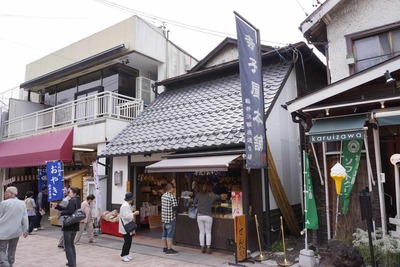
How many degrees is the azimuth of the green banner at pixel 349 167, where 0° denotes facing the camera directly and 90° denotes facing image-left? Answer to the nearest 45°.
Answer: approximately 0°

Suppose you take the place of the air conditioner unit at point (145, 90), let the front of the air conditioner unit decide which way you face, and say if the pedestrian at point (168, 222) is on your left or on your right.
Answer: on your left

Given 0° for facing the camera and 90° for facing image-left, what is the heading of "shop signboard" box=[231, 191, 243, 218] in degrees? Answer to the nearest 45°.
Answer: approximately 0°

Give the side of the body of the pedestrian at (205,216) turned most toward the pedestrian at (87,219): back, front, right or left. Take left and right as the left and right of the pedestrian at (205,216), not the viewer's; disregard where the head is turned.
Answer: left

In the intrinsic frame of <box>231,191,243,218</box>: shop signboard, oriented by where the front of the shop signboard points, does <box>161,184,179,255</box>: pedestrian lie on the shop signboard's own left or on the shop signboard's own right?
on the shop signboard's own right

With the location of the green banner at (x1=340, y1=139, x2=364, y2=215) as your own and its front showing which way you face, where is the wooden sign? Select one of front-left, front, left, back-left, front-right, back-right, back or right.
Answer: right

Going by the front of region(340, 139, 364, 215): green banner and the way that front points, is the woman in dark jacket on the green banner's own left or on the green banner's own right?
on the green banner's own right

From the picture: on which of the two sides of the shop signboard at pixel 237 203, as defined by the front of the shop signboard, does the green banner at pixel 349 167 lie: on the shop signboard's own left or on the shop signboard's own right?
on the shop signboard's own left

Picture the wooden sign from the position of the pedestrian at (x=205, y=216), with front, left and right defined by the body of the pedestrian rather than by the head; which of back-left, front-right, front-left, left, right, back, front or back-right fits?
back-right

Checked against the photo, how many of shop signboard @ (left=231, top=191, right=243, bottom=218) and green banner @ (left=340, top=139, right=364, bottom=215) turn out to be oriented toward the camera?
2

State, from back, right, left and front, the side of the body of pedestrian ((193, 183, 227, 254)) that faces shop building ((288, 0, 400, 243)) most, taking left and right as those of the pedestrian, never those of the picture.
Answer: right
